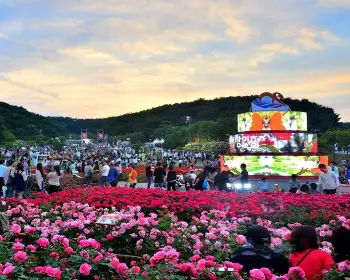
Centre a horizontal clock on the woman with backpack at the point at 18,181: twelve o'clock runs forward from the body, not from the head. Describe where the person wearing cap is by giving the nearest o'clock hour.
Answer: The person wearing cap is roughly at 3 o'clock from the woman with backpack.

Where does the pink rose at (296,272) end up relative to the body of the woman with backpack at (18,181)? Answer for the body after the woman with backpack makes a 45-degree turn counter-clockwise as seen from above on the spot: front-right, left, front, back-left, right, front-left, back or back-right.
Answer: back-left

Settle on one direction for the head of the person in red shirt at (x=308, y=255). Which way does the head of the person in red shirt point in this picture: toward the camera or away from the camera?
away from the camera

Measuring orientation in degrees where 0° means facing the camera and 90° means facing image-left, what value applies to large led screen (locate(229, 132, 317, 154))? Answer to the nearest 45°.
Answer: approximately 0°

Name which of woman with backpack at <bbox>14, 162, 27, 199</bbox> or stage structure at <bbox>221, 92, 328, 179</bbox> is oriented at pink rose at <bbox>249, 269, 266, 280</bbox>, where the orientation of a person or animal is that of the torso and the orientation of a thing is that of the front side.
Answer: the stage structure

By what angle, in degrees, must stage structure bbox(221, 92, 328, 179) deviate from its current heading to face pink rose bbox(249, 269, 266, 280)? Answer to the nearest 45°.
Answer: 0° — it already faces it

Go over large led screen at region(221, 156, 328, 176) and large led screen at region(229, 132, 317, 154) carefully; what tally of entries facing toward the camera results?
2

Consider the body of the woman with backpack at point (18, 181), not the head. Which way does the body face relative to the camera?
away from the camera

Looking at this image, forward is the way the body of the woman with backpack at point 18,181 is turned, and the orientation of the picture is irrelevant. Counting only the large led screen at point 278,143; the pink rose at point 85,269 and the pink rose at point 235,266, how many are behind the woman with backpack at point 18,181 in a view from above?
2

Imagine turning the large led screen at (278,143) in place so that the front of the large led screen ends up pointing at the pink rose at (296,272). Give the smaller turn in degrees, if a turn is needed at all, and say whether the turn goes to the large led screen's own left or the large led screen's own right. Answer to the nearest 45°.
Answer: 0° — it already faces it

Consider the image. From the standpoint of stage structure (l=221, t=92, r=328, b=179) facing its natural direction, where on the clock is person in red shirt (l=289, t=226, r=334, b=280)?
The person in red shirt is roughly at 12 o'clock from the stage structure.

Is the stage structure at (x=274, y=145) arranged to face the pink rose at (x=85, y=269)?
yes

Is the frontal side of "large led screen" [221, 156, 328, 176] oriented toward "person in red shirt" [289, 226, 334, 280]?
yes
